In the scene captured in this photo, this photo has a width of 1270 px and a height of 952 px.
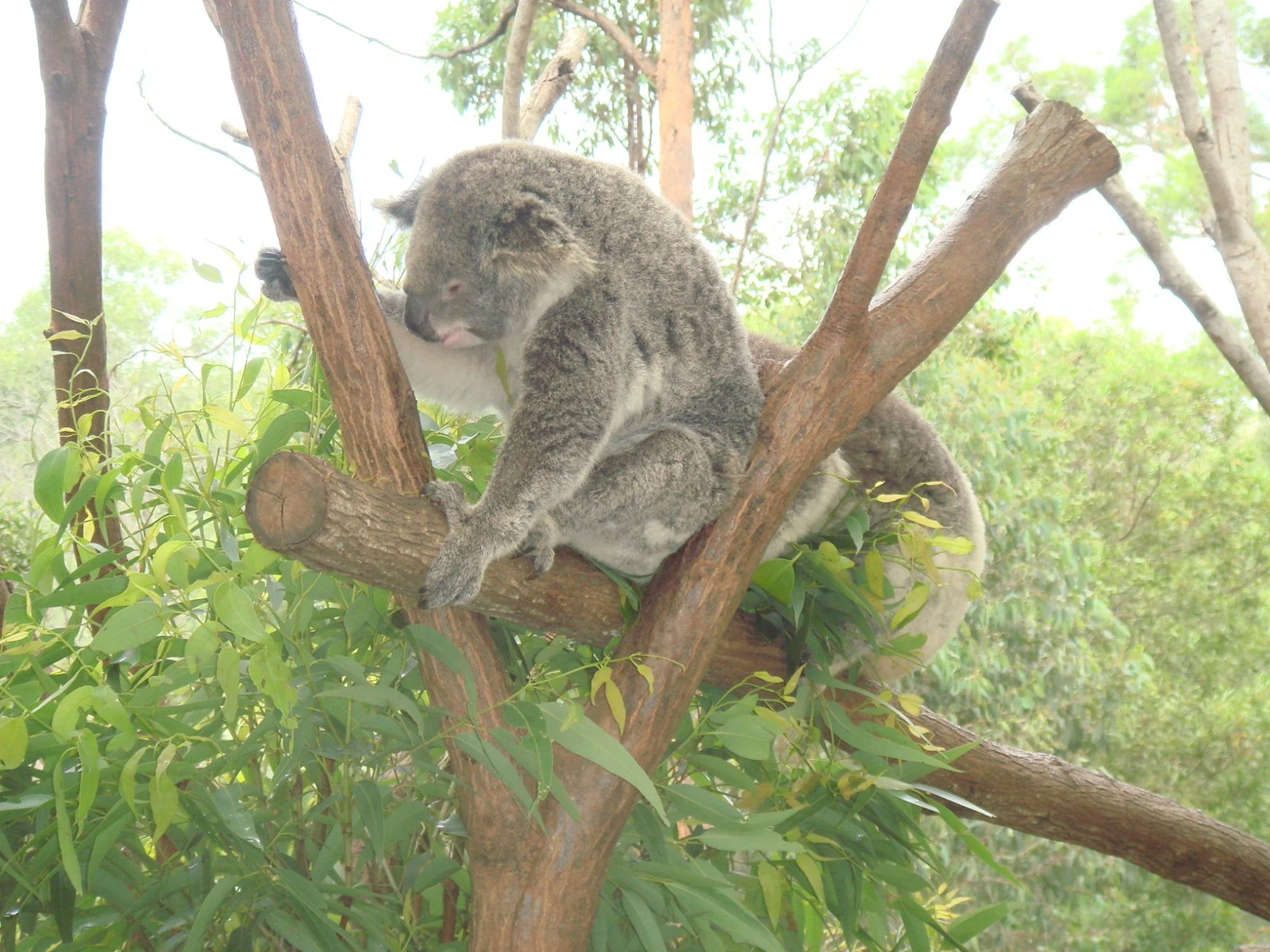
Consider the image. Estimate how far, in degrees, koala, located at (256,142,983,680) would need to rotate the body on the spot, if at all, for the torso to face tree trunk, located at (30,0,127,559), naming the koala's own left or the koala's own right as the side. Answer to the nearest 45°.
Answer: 0° — it already faces it

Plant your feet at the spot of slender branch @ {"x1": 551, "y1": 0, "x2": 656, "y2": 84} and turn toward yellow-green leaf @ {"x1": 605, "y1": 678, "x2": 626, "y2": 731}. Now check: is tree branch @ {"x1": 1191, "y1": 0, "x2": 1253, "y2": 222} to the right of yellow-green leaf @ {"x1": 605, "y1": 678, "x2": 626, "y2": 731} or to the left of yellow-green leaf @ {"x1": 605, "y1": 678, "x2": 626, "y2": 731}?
left

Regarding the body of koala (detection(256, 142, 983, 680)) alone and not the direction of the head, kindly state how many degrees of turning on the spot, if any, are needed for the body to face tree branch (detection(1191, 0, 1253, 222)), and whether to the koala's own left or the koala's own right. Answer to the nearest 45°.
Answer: approximately 135° to the koala's own right

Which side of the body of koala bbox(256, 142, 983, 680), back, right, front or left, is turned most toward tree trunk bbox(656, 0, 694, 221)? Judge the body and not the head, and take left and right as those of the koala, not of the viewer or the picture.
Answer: right

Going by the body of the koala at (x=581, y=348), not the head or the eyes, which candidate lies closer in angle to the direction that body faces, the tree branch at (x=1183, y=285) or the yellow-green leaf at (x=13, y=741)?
the yellow-green leaf

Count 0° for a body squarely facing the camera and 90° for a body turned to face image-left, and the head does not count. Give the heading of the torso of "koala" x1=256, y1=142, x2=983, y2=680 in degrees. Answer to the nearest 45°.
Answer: approximately 90°

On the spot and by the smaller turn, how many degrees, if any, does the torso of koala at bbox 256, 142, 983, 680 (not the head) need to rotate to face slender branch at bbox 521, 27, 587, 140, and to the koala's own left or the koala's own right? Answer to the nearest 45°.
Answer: approximately 45° to the koala's own right
